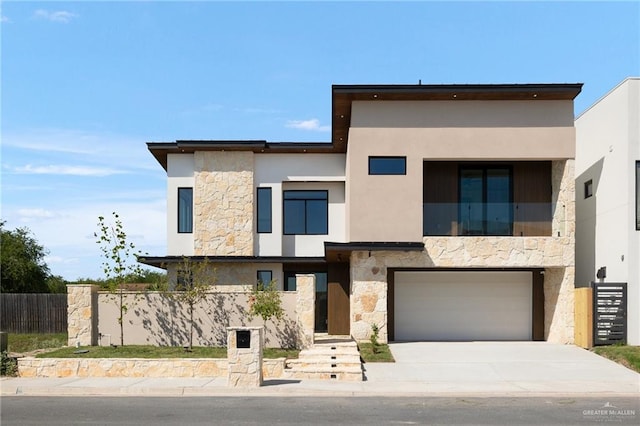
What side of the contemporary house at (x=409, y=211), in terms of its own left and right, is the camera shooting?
front

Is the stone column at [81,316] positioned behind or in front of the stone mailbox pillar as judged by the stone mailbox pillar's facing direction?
behind

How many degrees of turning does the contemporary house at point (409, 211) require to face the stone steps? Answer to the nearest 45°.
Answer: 0° — it already faces it

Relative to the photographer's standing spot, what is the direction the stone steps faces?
facing the viewer

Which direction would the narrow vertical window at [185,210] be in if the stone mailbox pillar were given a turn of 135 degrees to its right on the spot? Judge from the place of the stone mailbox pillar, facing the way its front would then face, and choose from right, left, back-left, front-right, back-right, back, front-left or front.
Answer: front-right

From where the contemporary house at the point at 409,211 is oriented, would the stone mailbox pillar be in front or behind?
in front
